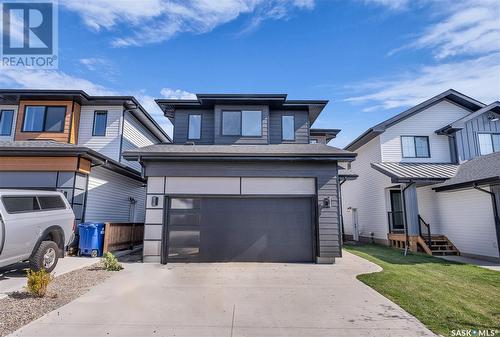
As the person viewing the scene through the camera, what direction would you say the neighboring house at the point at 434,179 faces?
facing the viewer and to the right of the viewer

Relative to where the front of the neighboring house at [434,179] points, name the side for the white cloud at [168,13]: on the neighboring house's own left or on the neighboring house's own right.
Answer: on the neighboring house's own right

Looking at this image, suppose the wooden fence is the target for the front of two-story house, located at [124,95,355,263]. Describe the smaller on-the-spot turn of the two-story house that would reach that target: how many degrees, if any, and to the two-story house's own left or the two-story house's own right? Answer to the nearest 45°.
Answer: approximately 135° to the two-story house's own right

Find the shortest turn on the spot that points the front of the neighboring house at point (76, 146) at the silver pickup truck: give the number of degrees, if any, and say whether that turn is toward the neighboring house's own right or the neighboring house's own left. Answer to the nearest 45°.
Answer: approximately 45° to the neighboring house's own left

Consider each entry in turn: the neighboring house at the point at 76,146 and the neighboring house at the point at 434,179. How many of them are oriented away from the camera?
0

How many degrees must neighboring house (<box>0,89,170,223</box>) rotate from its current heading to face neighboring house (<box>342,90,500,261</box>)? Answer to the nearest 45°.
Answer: approximately 90° to its left

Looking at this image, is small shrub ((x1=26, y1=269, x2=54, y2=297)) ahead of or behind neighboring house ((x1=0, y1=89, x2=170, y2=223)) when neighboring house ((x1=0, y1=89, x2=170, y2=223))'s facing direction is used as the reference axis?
ahead

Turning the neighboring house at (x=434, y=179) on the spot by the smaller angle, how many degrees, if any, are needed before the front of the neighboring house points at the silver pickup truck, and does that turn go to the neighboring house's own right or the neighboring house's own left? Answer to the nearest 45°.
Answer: approximately 90° to the neighboring house's own right

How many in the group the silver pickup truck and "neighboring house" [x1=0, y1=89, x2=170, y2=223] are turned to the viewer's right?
0
